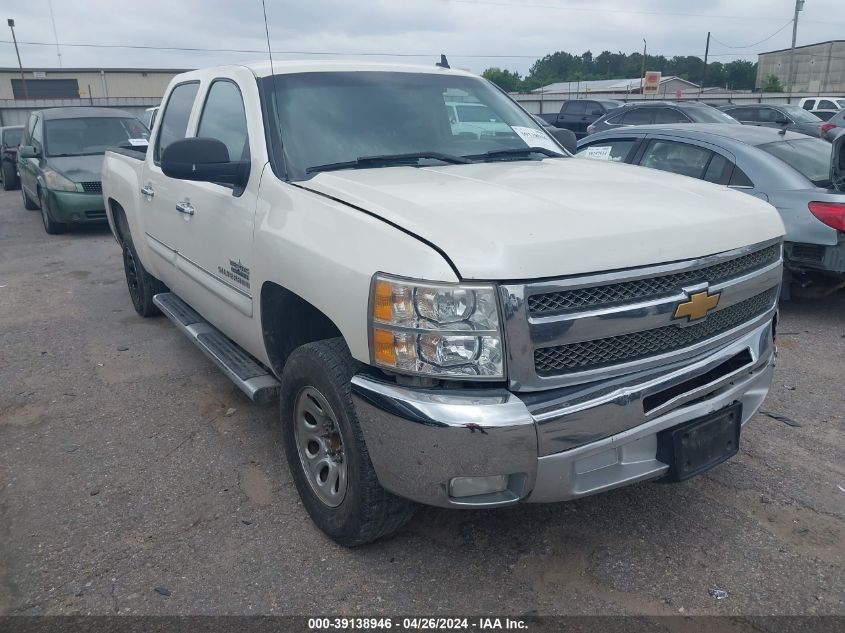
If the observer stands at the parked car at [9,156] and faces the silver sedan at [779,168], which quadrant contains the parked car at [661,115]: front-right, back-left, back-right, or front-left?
front-left

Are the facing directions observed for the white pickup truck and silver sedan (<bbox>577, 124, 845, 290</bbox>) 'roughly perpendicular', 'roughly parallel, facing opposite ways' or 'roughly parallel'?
roughly parallel, facing opposite ways

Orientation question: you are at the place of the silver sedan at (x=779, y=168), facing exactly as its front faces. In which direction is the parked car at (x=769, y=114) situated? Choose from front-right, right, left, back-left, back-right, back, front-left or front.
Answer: front-right

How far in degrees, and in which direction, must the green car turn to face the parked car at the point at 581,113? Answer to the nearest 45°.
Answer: approximately 135° to its left

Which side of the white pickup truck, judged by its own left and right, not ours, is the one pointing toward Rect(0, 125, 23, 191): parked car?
back

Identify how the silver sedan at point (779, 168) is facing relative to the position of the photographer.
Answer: facing away from the viewer and to the left of the viewer

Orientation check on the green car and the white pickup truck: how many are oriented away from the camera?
0

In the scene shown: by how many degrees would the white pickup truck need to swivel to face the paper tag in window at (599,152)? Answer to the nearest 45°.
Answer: approximately 135° to its left

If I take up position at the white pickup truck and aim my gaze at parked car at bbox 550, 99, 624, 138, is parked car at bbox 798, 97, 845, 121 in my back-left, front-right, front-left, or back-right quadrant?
front-right

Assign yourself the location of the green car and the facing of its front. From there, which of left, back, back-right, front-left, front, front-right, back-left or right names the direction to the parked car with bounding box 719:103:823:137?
front-left

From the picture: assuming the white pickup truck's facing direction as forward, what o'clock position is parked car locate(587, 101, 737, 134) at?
The parked car is roughly at 8 o'clock from the white pickup truck.

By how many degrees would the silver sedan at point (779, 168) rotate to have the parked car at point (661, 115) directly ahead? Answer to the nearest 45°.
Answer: approximately 45° to its right

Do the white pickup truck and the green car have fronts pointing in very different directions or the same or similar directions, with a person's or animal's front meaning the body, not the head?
same or similar directions

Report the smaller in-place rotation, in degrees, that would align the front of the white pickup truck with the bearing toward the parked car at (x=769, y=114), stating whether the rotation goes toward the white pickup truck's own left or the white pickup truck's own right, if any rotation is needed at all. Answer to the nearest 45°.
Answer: approximately 90° to the white pickup truck's own left

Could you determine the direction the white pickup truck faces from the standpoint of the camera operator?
facing the viewer and to the right of the viewer

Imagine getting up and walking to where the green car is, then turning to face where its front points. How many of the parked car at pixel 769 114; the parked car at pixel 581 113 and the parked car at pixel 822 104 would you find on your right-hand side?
0

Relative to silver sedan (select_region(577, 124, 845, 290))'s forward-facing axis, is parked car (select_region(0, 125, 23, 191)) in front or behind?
in front

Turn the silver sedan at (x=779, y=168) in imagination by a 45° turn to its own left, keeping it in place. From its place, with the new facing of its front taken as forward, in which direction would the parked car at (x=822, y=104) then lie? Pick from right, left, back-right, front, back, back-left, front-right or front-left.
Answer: right
